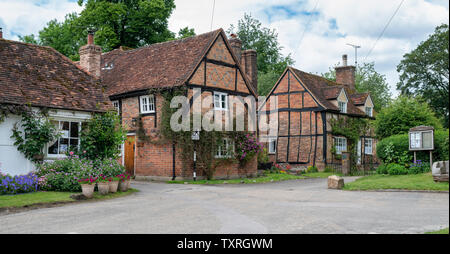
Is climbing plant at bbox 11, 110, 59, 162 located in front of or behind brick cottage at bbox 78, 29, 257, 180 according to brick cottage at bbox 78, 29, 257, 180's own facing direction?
in front

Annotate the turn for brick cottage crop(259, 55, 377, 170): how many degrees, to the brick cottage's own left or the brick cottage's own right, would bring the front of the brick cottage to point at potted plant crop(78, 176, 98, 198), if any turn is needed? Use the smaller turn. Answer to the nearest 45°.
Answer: approximately 45° to the brick cottage's own right

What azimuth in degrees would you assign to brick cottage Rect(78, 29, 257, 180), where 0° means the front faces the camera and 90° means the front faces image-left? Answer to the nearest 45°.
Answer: approximately 45°

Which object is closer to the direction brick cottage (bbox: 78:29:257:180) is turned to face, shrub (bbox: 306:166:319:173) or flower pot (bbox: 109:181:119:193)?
the flower pot

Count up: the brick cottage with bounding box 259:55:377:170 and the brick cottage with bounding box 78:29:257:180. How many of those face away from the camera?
0

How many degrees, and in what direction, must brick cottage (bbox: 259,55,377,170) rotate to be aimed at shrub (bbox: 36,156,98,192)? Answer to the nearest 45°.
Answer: approximately 45° to its right

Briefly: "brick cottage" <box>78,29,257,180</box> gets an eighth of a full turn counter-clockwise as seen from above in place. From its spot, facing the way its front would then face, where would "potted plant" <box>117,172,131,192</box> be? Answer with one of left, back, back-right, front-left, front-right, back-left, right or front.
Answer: front

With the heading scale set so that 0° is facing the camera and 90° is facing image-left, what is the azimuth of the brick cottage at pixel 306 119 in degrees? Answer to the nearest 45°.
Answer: approximately 315°

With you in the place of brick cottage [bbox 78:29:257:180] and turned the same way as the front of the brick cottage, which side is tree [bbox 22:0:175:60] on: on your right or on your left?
on your right
